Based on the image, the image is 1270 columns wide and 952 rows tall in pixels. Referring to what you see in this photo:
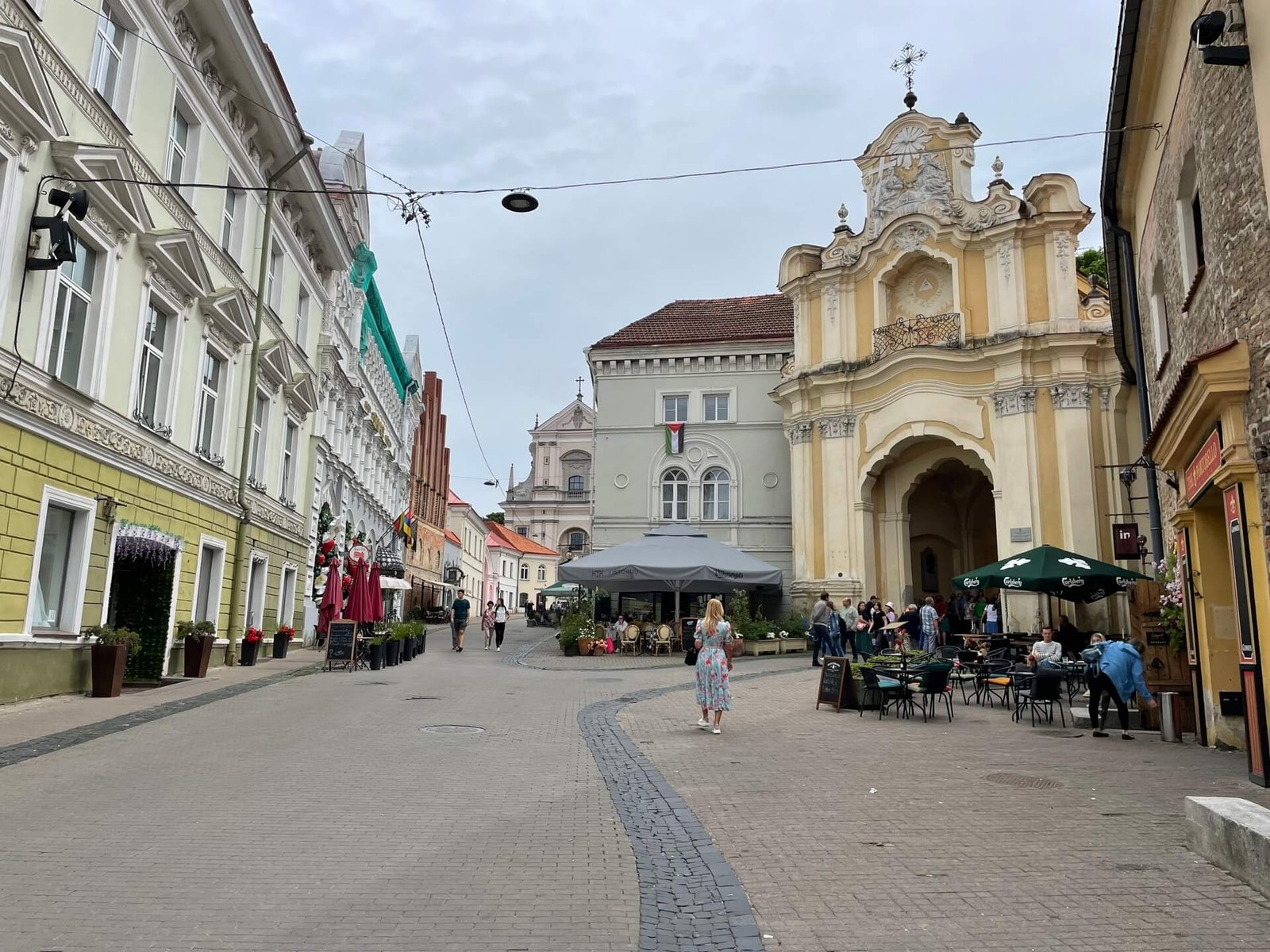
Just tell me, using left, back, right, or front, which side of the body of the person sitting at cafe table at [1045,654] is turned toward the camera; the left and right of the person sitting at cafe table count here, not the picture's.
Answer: front

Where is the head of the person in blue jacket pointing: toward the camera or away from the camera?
away from the camera

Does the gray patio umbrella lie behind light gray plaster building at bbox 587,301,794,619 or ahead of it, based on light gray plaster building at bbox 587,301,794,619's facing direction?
ahead

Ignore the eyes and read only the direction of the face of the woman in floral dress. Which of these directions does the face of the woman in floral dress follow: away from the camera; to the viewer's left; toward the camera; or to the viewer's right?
away from the camera

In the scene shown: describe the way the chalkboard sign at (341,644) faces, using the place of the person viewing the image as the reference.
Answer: facing the viewer

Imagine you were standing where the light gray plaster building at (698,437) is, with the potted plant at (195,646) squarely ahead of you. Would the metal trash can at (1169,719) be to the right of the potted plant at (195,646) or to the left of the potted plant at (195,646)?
left

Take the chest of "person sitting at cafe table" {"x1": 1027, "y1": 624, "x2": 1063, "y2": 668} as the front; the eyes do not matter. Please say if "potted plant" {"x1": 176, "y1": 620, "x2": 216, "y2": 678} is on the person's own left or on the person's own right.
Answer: on the person's own right

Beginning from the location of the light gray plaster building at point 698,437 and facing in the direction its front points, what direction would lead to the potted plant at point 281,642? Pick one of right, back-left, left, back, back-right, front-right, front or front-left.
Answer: front-right

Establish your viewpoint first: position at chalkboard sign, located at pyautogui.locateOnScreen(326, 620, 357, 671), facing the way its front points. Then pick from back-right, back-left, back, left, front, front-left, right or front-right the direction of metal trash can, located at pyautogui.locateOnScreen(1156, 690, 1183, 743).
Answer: front-left

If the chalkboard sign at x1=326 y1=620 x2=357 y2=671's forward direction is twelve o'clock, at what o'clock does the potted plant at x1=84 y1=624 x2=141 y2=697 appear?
The potted plant is roughly at 1 o'clock from the chalkboard sign.

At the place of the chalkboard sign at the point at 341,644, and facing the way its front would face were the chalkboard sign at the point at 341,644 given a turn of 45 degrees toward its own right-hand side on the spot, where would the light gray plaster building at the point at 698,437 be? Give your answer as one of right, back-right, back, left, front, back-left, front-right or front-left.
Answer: back

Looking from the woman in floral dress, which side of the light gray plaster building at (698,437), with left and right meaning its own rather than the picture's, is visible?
front

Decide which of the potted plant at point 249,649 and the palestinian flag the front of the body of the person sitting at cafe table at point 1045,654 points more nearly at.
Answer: the potted plant
